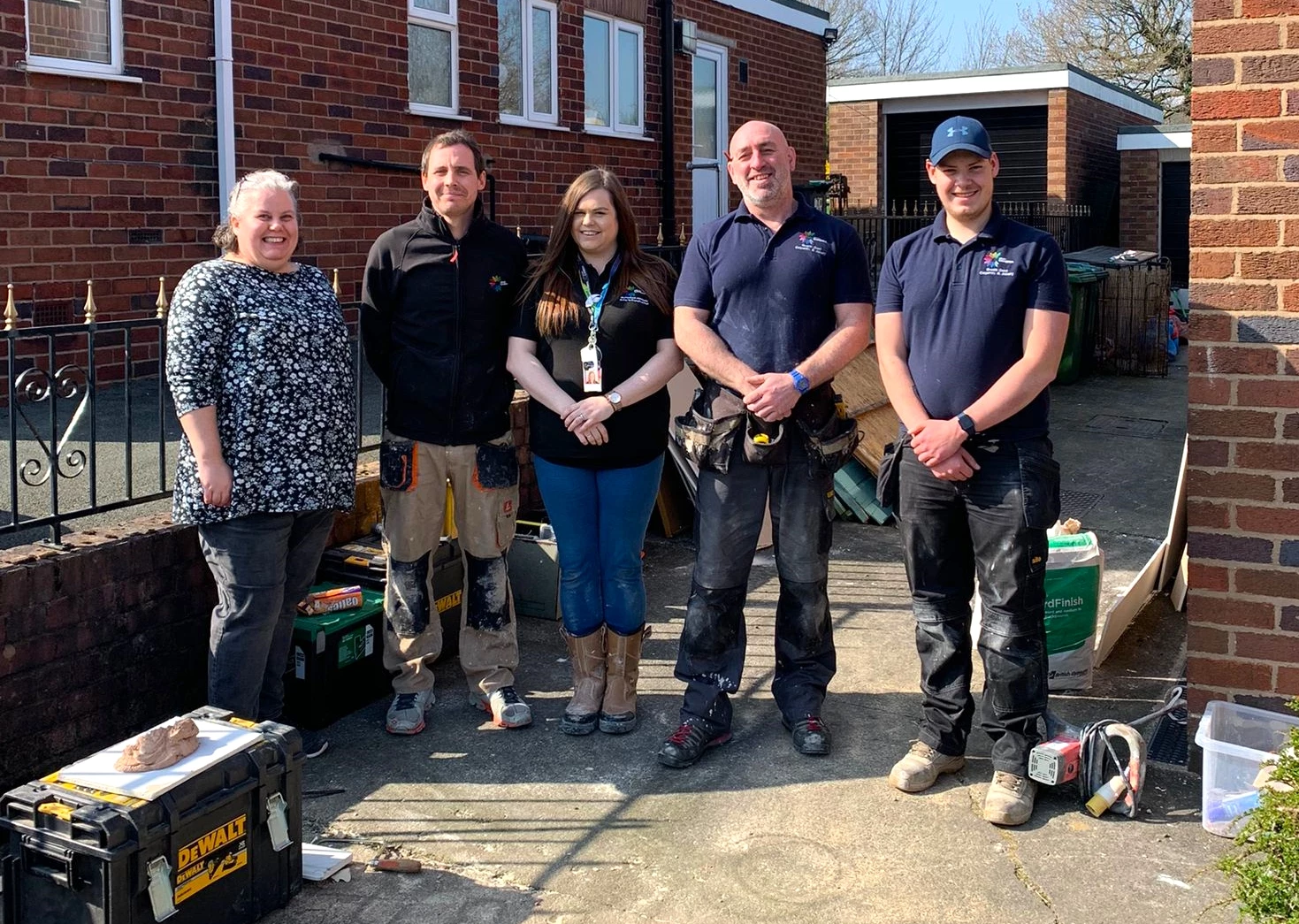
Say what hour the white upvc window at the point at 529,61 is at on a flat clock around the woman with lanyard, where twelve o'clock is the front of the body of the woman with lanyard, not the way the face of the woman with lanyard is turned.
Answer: The white upvc window is roughly at 6 o'clock from the woman with lanyard.

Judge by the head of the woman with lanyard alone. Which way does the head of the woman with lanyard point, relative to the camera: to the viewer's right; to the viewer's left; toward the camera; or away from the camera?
toward the camera

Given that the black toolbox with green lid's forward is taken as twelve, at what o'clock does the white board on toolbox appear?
The white board on toolbox is roughly at 2 o'clock from the black toolbox with green lid.

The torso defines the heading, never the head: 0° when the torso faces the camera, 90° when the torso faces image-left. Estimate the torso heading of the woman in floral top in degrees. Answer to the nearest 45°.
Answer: approximately 315°

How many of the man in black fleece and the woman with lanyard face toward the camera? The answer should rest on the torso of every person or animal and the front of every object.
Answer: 2

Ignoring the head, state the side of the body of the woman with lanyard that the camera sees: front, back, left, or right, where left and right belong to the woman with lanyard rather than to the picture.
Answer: front

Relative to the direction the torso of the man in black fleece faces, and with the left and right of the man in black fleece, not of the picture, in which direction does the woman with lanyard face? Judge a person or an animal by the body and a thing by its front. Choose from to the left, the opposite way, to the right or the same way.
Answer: the same way

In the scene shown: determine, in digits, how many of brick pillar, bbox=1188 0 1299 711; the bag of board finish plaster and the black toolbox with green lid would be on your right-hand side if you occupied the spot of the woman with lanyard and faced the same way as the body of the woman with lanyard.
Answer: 1

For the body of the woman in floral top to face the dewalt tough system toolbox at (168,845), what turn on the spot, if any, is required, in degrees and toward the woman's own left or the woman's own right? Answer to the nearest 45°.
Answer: approximately 45° to the woman's own right

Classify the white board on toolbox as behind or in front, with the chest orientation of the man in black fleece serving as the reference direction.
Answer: in front

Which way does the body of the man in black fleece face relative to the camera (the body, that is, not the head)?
toward the camera

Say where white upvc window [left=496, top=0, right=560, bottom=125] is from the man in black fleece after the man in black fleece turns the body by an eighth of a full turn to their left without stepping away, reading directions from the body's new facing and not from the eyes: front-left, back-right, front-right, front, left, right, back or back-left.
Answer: back-left

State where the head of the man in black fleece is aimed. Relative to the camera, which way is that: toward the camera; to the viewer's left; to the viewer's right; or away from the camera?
toward the camera

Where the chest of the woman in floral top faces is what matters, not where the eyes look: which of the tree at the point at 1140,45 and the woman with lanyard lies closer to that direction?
the woman with lanyard

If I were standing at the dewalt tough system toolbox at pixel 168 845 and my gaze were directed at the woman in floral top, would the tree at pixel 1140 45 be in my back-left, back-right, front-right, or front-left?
front-right

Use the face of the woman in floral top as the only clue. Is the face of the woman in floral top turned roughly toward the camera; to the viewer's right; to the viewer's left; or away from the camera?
toward the camera

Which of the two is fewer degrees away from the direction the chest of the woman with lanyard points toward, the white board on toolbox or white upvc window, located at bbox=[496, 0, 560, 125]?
the white board on toolbox
